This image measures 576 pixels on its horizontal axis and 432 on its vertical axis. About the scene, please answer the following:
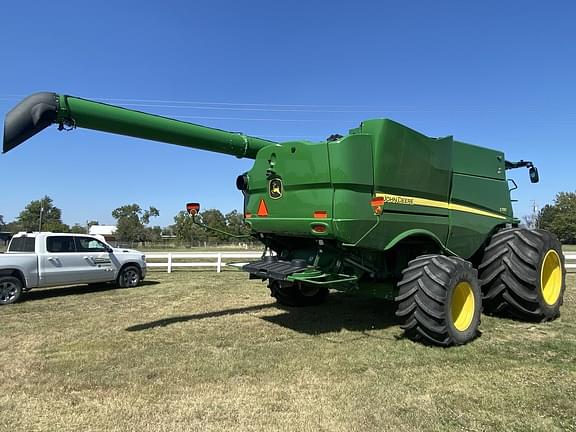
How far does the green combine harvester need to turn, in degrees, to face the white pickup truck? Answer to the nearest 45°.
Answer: approximately 90° to its left

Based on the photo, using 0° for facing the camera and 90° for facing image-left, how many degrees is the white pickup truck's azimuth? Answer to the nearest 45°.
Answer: approximately 225°

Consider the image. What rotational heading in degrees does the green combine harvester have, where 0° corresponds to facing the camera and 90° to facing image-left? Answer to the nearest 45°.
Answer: approximately 225°
